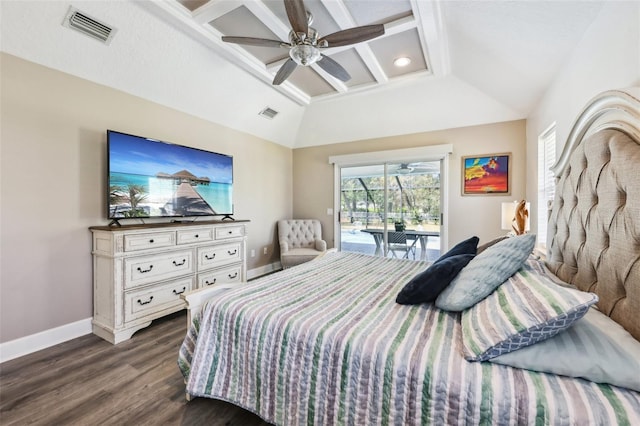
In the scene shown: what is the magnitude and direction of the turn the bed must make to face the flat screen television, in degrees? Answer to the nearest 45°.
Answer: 0° — it already faces it

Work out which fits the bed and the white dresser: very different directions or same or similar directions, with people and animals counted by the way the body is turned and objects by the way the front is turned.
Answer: very different directions

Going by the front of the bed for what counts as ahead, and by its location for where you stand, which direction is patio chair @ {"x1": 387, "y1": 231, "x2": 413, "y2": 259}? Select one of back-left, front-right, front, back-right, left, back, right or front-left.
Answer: right

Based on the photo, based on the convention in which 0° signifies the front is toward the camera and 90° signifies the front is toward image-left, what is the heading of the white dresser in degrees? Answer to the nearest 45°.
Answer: approximately 315°

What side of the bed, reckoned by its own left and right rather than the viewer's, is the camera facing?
left

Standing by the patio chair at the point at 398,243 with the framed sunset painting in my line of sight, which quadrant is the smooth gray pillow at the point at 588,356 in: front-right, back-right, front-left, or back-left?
front-right

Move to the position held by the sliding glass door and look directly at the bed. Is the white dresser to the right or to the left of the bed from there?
right

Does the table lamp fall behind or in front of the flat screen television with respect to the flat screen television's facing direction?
in front

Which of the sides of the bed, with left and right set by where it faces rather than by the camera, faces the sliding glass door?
right

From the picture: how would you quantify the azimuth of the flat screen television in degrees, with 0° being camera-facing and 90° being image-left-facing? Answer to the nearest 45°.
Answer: approximately 315°

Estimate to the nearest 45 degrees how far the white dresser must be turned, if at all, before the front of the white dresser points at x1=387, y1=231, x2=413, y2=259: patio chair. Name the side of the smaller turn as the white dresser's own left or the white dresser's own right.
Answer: approximately 45° to the white dresser's own left

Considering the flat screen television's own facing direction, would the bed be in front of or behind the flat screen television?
in front

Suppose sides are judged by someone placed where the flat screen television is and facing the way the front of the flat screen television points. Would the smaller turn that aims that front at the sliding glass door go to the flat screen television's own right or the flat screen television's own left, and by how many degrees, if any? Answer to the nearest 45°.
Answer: approximately 45° to the flat screen television's own left

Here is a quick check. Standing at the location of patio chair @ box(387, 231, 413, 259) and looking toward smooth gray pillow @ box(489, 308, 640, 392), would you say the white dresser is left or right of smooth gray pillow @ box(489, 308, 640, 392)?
right
